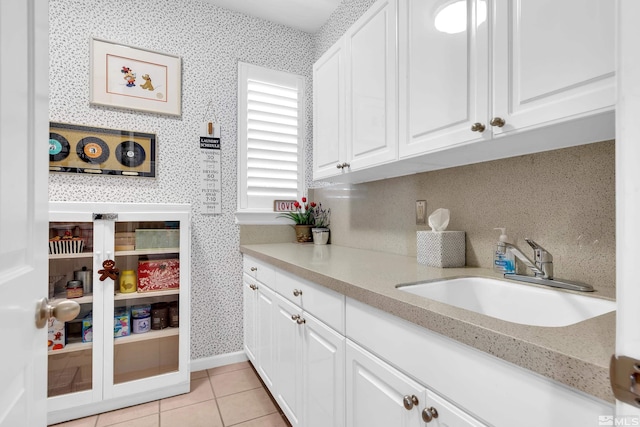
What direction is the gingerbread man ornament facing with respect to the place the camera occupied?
facing the viewer

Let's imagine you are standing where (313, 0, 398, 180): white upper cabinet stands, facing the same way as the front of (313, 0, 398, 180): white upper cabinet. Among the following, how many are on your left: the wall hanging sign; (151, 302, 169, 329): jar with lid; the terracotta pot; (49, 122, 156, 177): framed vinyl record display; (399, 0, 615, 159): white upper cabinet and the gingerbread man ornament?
1

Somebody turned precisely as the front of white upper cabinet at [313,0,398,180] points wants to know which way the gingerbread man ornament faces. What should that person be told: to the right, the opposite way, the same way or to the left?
to the left

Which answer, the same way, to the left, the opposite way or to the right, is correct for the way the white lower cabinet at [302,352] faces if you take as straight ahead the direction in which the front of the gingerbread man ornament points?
to the right

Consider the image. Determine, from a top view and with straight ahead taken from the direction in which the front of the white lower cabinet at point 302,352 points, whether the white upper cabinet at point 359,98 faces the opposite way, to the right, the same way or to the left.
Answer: the same way

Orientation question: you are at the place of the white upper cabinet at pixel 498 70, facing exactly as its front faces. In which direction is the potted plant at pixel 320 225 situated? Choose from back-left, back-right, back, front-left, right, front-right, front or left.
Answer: right

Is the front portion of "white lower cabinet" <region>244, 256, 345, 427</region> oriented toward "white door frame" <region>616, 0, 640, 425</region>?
no

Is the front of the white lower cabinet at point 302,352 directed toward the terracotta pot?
no

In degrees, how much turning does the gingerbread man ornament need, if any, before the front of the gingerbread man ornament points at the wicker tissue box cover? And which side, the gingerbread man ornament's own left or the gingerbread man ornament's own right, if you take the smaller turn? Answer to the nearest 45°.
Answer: approximately 45° to the gingerbread man ornament's own left

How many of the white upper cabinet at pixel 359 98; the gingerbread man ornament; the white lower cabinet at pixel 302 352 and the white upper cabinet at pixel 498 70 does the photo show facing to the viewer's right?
0

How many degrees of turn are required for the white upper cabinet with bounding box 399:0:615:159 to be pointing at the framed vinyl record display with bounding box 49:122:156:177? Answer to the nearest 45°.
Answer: approximately 45° to its right

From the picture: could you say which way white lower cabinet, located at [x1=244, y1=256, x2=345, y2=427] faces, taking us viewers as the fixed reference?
facing the viewer and to the left of the viewer

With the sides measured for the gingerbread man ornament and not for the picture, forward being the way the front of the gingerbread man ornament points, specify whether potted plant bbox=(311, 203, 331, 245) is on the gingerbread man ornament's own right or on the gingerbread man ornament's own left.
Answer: on the gingerbread man ornament's own left
